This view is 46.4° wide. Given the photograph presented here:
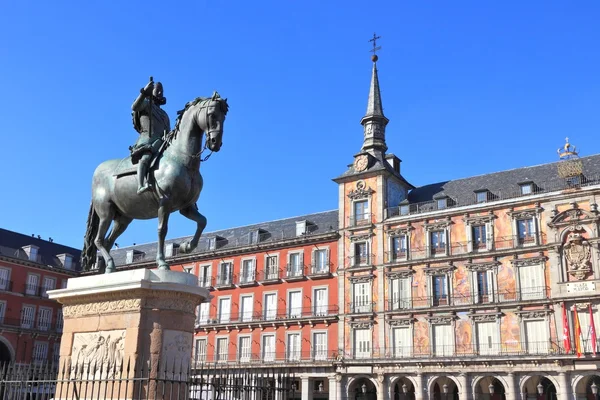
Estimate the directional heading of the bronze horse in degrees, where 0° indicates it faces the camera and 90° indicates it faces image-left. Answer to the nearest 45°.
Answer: approximately 315°

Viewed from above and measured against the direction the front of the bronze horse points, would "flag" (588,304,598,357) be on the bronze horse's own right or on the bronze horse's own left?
on the bronze horse's own left

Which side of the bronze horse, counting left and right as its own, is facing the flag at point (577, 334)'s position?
left

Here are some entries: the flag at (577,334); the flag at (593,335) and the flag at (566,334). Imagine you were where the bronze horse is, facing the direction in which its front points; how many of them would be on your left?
3

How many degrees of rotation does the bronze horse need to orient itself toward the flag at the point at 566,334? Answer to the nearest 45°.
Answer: approximately 90° to its left
